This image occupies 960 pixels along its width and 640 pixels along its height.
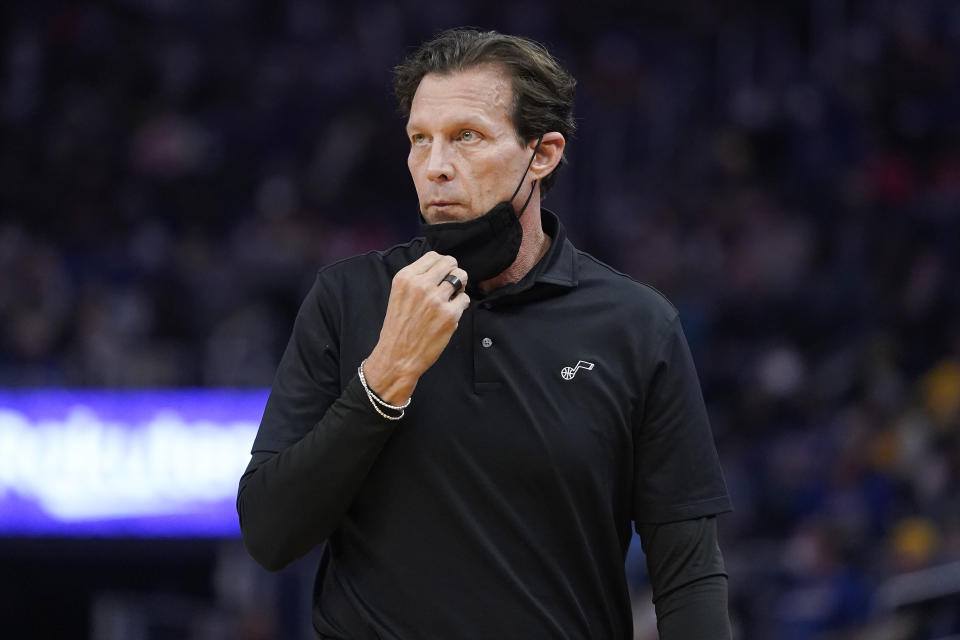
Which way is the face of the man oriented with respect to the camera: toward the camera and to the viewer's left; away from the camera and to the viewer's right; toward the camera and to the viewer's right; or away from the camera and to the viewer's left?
toward the camera and to the viewer's left

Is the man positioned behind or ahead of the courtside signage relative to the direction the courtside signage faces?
ahead

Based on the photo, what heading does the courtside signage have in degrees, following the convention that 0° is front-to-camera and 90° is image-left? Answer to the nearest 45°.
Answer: approximately 0°
